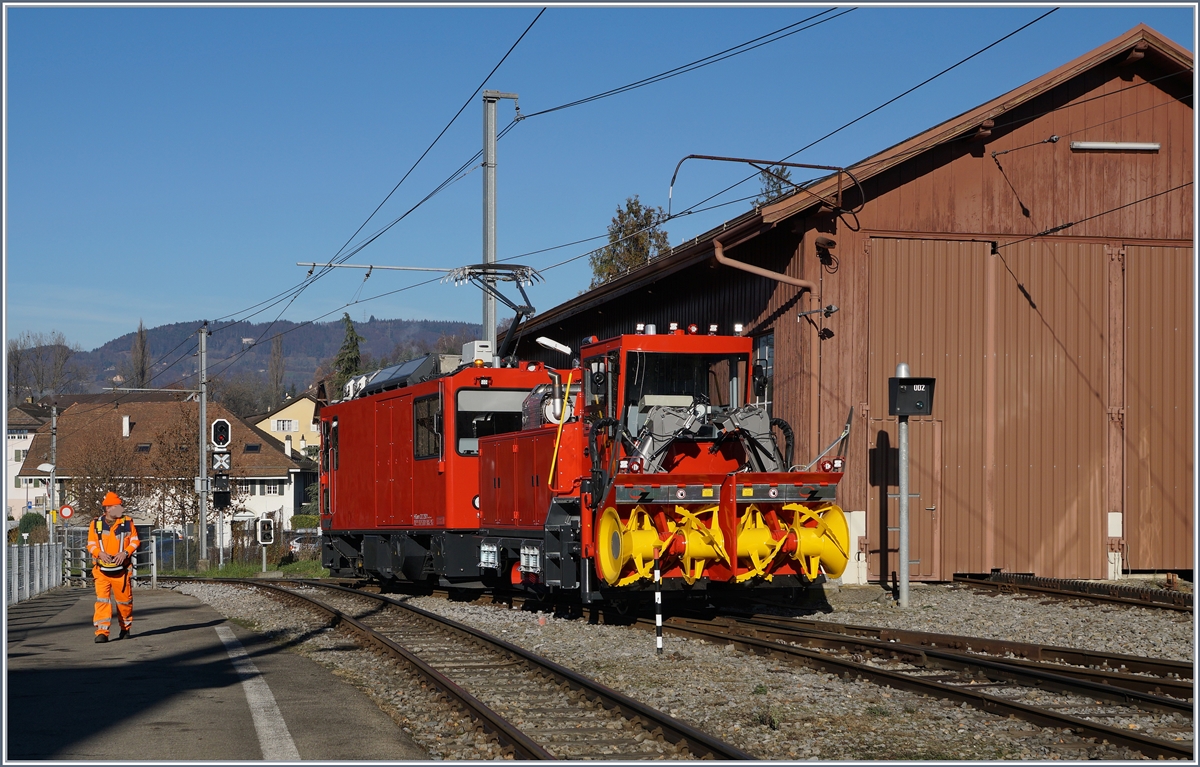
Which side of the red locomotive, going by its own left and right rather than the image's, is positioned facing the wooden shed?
left

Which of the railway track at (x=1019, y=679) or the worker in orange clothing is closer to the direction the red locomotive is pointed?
the railway track

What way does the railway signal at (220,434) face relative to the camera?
toward the camera

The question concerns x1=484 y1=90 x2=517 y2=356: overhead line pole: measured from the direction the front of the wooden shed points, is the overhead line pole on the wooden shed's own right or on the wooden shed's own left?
on the wooden shed's own right

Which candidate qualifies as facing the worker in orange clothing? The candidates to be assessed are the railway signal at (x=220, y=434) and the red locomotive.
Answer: the railway signal

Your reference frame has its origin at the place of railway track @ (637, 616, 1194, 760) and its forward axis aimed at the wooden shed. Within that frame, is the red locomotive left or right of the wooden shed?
left

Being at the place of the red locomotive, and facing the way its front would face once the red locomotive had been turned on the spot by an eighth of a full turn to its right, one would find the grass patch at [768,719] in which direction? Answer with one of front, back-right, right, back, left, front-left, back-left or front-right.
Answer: front

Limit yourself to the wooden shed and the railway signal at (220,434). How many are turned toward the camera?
2

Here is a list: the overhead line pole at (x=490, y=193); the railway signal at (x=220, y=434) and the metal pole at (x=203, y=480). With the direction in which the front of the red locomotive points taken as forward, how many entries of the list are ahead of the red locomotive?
0

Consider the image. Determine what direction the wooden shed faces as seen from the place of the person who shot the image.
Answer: facing the viewer

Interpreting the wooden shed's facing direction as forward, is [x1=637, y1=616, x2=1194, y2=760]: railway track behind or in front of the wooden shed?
in front

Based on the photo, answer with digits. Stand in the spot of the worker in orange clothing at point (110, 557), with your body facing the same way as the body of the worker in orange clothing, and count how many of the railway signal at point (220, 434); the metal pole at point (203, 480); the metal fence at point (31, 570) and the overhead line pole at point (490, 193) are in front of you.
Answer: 0

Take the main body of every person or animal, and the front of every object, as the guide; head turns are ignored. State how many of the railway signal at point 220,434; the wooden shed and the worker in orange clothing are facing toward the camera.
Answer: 3
